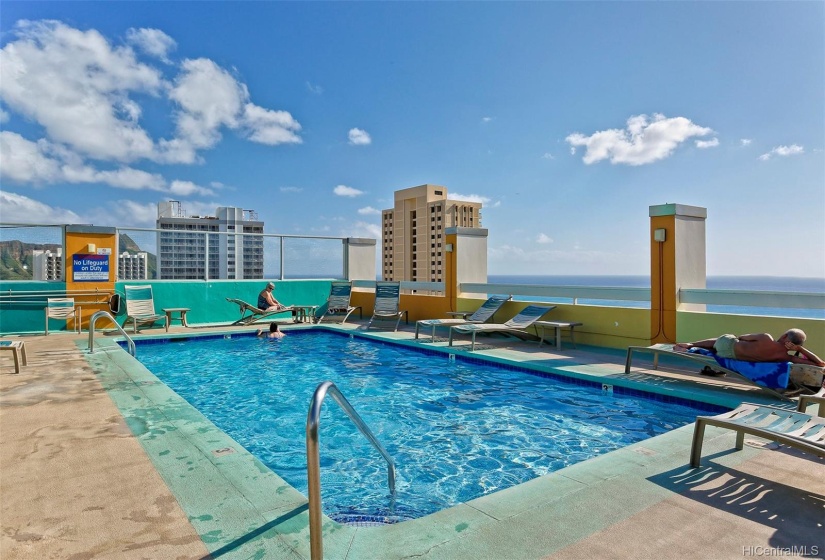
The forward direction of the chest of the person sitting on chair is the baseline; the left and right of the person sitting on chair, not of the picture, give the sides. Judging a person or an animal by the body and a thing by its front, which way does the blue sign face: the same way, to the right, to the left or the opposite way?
to the right

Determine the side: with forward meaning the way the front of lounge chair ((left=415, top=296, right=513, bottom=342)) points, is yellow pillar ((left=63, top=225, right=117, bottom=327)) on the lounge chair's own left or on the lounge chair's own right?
on the lounge chair's own right

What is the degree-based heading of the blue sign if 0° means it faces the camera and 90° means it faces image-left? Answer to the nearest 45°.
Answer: approximately 0°

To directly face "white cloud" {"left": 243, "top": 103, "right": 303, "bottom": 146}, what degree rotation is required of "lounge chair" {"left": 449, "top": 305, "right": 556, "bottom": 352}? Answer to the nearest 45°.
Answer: approximately 90° to its right

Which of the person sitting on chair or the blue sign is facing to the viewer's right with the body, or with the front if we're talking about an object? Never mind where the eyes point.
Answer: the person sitting on chair

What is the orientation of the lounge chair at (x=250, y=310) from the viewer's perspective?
to the viewer's right

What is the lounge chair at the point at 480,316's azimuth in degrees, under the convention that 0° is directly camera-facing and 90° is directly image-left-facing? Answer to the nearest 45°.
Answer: approximately 45°

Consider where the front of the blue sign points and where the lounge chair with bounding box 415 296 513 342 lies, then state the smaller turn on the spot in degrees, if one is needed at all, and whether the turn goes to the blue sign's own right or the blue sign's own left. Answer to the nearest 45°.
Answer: approximately 45° to the blue sign's own left

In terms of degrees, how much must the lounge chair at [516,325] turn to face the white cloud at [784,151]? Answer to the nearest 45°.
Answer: approximately 180°

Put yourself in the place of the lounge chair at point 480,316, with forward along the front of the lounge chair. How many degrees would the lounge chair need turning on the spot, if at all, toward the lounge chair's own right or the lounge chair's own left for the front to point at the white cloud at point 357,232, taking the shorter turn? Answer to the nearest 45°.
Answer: approximately 90° to the lounge chair's own right
